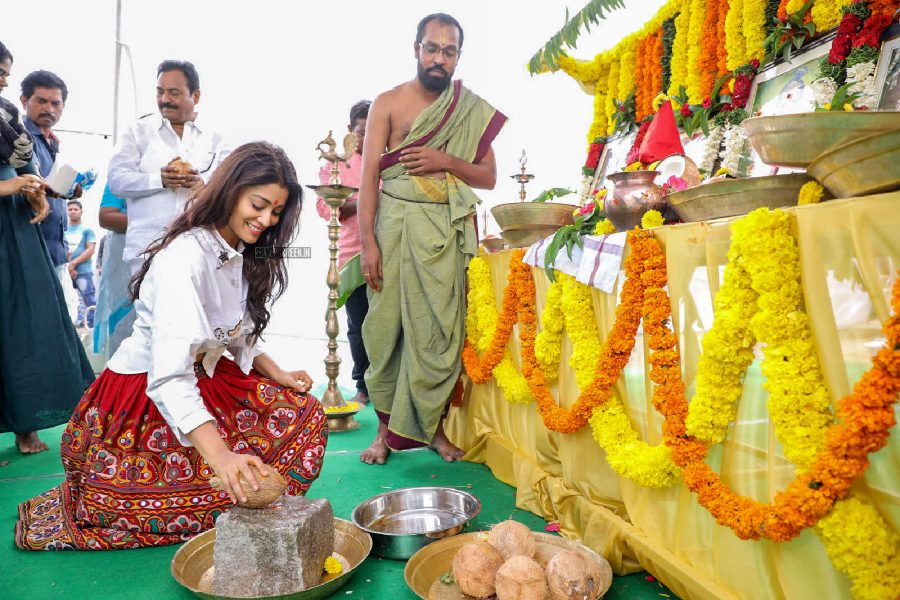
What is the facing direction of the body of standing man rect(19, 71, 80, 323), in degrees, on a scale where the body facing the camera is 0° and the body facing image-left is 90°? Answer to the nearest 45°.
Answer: approximately 315°

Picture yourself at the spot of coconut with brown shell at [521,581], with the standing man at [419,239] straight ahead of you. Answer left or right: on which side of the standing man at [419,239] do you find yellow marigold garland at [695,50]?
right

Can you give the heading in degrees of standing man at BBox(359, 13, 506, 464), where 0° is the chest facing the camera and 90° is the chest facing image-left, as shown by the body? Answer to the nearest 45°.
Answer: approximately 0°

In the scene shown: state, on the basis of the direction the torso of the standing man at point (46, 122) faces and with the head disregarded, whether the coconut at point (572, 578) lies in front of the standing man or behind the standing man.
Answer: in front

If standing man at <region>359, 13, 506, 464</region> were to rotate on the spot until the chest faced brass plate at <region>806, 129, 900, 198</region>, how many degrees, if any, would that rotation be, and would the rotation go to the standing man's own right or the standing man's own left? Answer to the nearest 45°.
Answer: approximately 45° to the standing man's own left

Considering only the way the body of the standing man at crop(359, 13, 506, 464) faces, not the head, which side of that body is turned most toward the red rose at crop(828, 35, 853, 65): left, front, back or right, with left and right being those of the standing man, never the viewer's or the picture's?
left

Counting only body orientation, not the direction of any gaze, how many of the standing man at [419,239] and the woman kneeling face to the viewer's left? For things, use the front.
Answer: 0

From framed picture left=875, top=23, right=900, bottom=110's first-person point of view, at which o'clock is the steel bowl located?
The steel bowl is roughly at 12 o'clock from the framed picture.

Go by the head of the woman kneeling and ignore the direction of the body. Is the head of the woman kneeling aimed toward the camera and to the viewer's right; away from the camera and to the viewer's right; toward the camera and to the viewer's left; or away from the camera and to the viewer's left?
toward the camera and to the viewer's right

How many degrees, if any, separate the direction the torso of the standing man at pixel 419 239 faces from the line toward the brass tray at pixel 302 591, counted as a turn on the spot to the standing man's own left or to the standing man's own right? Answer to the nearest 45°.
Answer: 0° — they already face it
